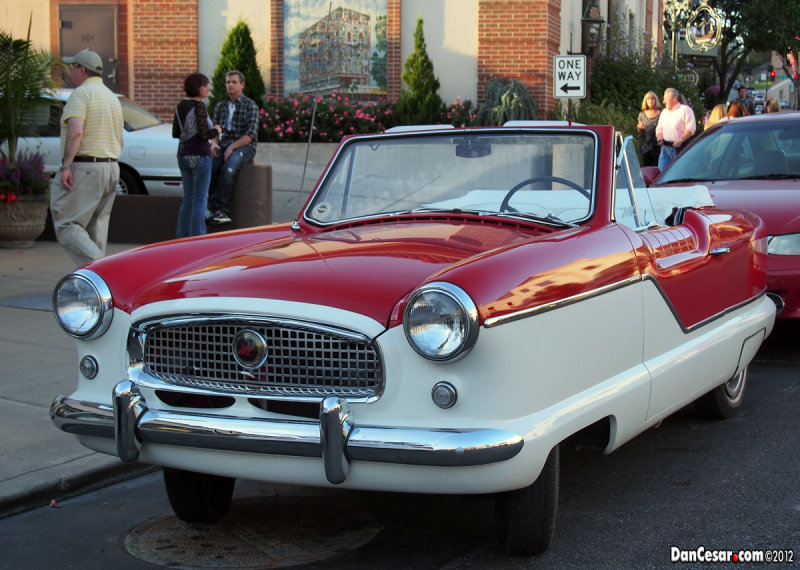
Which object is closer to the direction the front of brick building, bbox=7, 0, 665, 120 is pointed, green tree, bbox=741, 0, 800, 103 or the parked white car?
the parked white car

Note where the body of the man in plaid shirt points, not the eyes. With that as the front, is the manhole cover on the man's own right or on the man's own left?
on the man's own left

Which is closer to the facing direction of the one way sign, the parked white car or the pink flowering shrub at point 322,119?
the parked white car

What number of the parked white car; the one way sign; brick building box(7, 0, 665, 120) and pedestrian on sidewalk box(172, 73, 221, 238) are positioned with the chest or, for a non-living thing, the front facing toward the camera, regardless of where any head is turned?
2

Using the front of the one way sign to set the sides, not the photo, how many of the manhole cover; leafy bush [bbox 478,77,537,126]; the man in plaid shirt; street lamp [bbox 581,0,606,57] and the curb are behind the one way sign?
2

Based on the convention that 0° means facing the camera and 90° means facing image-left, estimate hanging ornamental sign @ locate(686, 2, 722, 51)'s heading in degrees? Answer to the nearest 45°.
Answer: approximately 0°

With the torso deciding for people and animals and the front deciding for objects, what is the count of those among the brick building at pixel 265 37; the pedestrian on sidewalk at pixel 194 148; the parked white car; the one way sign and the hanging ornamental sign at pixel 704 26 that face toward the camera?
3

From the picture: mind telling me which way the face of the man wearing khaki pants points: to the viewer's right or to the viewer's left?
to the viewer's left
